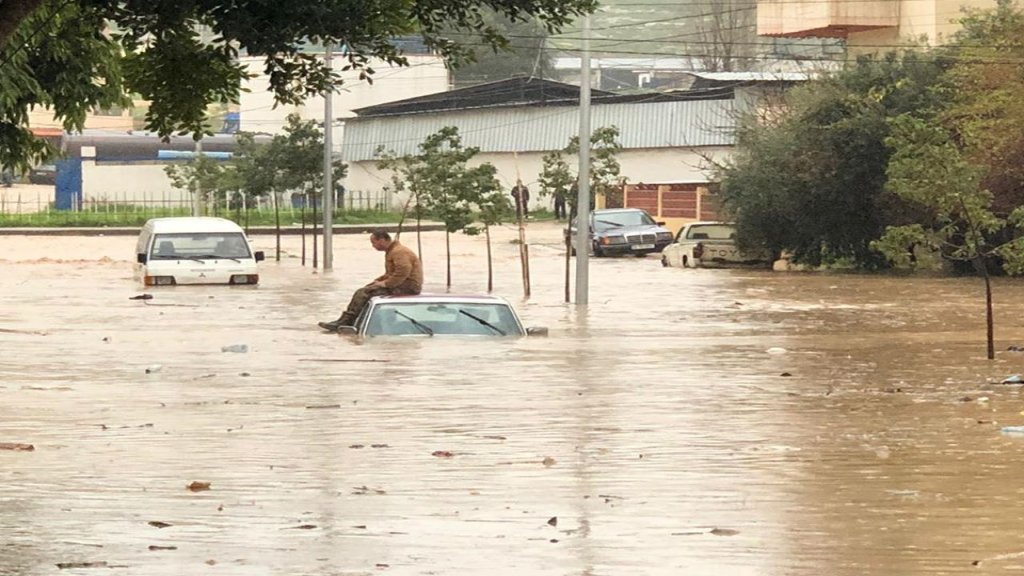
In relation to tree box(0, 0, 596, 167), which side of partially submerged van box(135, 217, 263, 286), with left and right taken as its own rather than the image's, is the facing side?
front

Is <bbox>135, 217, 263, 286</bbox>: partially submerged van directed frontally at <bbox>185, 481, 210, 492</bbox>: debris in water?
yes

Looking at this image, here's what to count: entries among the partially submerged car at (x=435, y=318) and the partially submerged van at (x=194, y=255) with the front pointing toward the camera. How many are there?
2

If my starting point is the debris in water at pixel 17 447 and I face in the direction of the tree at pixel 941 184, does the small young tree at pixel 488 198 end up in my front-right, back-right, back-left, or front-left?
front-left

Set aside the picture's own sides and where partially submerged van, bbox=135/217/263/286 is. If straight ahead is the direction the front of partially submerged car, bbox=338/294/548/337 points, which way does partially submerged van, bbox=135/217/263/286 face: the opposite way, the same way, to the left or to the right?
the same way

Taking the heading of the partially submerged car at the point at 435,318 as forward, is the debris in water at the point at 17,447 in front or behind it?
in front

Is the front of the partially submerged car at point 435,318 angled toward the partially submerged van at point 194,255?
no

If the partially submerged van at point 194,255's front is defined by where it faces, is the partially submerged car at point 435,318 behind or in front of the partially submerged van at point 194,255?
in front

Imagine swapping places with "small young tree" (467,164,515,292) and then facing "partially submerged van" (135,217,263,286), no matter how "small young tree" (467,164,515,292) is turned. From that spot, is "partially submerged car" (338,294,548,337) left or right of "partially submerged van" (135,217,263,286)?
left

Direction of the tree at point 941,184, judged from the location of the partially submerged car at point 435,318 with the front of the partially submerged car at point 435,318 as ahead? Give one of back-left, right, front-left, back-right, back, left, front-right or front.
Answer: left

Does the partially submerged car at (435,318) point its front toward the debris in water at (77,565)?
yes

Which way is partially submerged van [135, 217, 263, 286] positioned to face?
toward the camera

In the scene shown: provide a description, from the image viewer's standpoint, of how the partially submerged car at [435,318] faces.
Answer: facing the viewer

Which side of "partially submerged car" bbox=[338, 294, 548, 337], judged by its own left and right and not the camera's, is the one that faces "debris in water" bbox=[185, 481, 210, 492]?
front

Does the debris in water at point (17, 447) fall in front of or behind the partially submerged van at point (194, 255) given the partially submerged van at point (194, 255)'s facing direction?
in front
